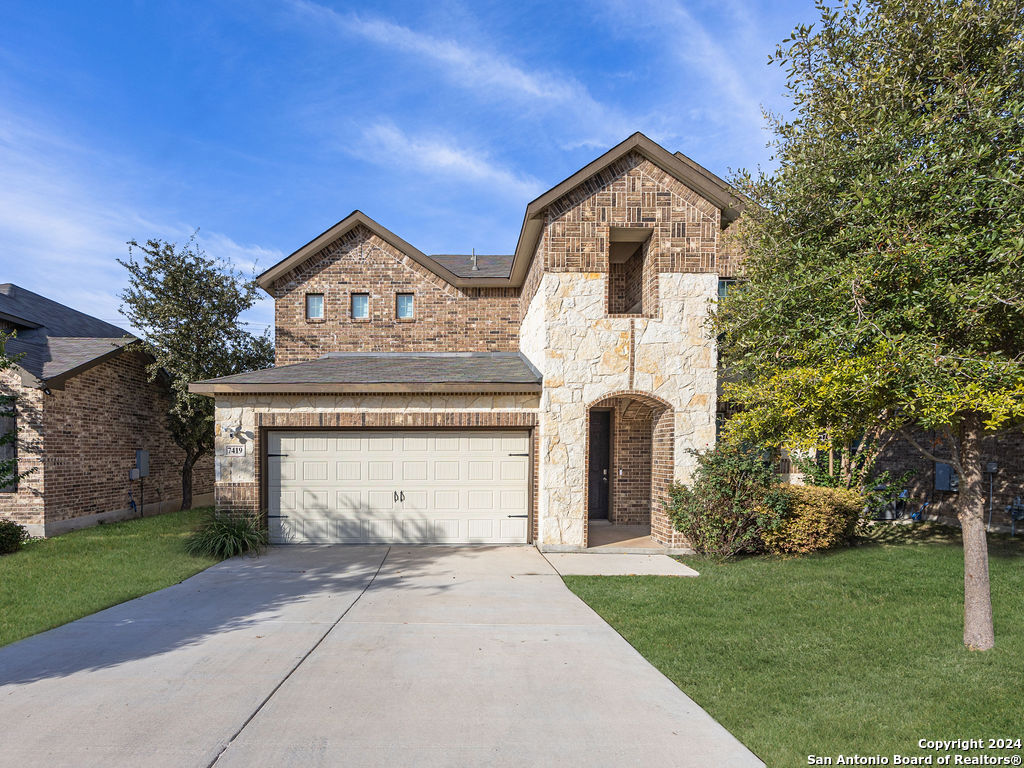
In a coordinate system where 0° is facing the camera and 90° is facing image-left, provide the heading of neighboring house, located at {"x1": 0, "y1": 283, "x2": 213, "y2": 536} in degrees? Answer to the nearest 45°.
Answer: approximately 45°

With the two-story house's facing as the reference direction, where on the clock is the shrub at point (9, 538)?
The shrub is roughly at 3 o'clock from the two-story house.

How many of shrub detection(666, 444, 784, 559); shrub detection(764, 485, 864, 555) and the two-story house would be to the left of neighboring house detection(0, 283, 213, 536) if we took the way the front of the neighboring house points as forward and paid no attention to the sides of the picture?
3

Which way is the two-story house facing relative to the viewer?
toward the camera

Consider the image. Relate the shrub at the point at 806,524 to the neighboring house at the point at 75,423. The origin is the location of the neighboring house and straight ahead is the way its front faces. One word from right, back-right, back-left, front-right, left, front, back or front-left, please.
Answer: left

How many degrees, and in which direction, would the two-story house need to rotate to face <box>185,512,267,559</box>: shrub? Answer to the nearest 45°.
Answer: approximately 90° to its right

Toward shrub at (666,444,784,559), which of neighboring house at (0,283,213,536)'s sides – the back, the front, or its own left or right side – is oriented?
left

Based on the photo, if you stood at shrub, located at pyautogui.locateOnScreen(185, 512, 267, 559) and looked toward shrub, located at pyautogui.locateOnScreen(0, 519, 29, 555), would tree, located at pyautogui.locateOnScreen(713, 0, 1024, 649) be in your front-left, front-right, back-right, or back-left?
back-left

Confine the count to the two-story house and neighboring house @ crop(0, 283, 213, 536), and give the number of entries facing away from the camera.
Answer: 0

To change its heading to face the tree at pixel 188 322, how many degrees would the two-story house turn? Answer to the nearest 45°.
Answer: approximately 135° to its right
